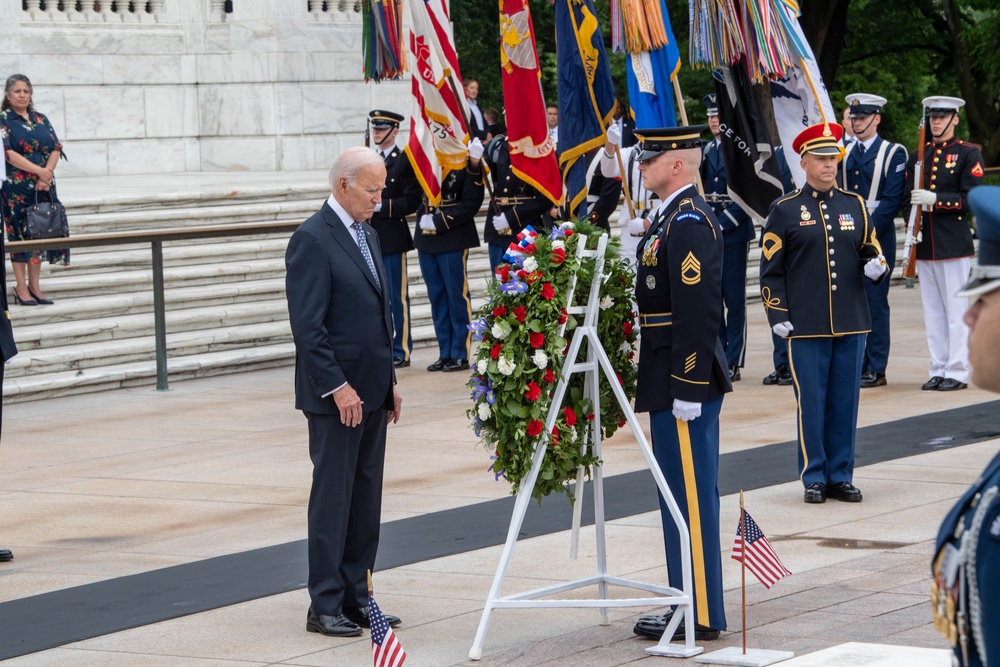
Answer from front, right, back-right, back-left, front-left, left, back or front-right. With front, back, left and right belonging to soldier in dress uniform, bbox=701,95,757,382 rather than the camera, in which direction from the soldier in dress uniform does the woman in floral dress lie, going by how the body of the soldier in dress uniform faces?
right

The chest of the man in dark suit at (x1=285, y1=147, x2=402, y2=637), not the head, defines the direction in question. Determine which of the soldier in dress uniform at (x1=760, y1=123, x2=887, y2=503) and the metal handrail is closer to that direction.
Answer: the soldier in dress uniform

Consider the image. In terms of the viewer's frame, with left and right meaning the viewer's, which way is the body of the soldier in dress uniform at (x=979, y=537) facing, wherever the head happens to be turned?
facing to the left of the viewer

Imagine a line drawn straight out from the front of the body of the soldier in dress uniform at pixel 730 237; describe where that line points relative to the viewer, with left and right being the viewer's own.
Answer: facing the viewer

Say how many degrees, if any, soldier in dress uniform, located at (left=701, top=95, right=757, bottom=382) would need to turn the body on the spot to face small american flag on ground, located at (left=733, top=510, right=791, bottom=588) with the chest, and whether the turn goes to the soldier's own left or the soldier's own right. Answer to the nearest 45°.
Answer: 0° — they already face it

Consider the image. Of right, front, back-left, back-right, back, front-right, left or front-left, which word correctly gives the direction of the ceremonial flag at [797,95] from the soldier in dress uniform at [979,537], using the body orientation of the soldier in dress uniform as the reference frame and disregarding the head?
right

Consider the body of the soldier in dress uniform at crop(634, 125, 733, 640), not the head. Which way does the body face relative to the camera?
to the viewer's left

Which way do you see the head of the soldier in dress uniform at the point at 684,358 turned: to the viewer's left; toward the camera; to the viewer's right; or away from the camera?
to the viewer's left

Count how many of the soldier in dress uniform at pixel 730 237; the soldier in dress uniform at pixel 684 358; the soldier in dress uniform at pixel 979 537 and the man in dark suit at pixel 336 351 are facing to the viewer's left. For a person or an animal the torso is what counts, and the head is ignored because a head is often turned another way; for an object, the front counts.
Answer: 2

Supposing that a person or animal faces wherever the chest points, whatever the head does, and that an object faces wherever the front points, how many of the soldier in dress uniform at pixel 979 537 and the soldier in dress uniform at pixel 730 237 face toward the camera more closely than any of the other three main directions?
1
